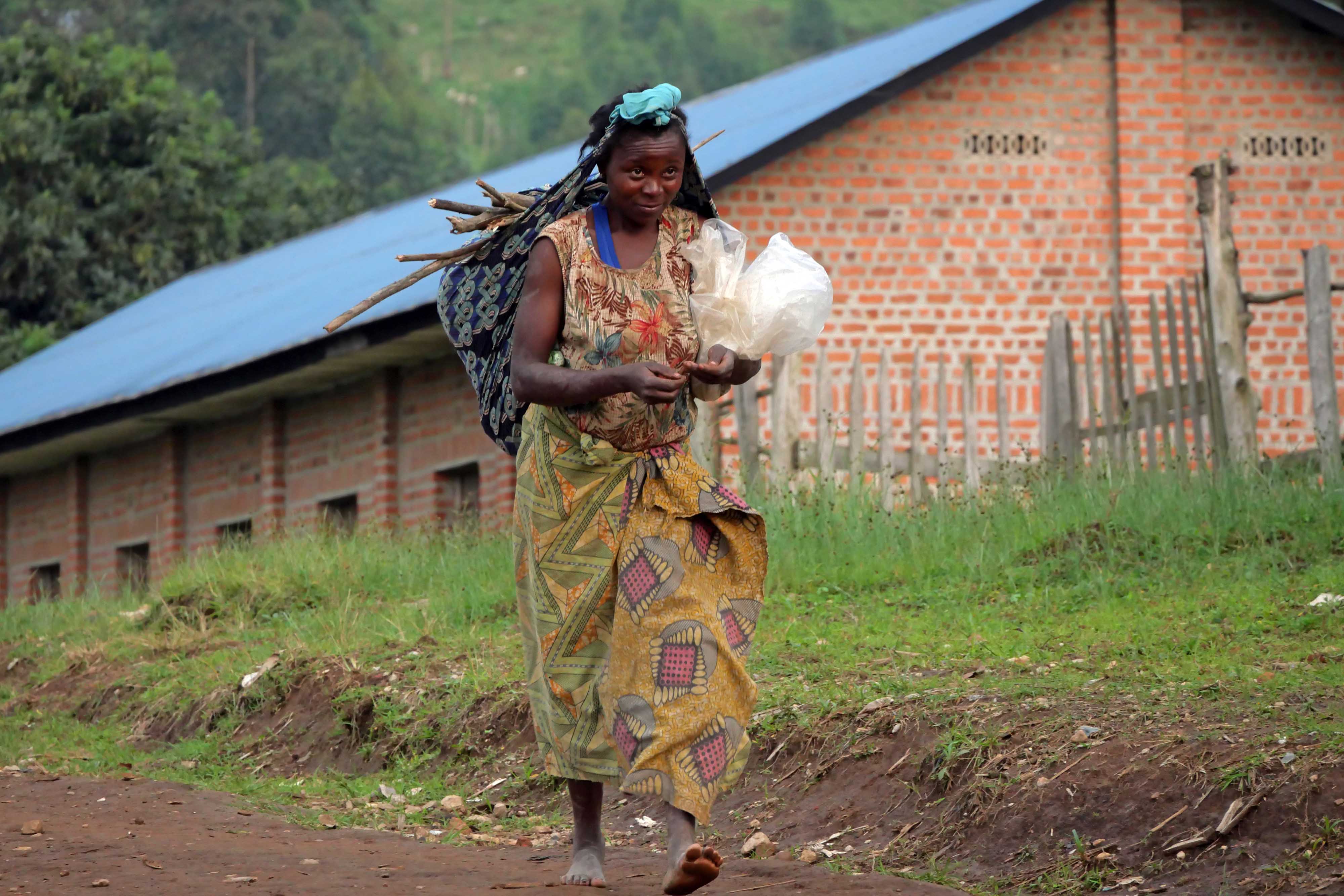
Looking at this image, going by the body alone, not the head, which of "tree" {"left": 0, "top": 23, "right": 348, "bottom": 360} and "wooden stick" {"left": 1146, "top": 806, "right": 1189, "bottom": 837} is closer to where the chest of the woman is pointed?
the wooden stick

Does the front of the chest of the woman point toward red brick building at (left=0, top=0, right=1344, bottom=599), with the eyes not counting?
no

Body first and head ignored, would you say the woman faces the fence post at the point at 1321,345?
no

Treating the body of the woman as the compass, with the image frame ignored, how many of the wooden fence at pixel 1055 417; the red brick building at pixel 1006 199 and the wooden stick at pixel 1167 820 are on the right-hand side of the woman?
0

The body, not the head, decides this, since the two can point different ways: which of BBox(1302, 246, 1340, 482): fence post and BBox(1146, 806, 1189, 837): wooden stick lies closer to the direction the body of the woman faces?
the wooden stick

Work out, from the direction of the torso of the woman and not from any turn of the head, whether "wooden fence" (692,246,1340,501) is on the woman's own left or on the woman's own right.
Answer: on the woman's own left

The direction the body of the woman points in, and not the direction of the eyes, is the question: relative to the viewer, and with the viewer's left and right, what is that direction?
facing the viewer and to the right of the viewer

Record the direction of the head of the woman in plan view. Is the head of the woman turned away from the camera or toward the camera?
toward the camera

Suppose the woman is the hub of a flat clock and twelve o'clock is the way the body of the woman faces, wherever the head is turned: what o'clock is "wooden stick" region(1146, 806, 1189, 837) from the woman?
The wooden stick is roughly at 8 o'clock from the woman.

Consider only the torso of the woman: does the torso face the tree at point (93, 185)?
no

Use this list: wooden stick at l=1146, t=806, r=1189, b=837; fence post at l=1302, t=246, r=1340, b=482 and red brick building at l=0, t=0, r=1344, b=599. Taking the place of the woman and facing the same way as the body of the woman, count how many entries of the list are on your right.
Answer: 0
